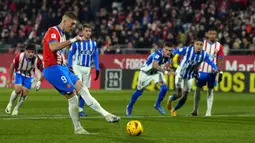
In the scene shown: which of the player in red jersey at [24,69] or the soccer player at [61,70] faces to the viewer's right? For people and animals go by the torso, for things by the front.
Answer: the soccer player

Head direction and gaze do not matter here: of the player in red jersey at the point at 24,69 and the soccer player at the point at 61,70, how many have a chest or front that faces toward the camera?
1

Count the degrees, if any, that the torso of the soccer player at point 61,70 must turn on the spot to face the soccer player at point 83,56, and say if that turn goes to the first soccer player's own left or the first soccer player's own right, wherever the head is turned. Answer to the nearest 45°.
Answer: approximately 90° to the first soccer player's own left

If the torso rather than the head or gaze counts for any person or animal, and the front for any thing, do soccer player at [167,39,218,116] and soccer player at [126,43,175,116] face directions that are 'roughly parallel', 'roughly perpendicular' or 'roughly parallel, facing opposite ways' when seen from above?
roughly parallel

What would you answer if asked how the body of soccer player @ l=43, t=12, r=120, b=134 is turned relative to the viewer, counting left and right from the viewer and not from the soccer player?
facing to the right of the viewer
